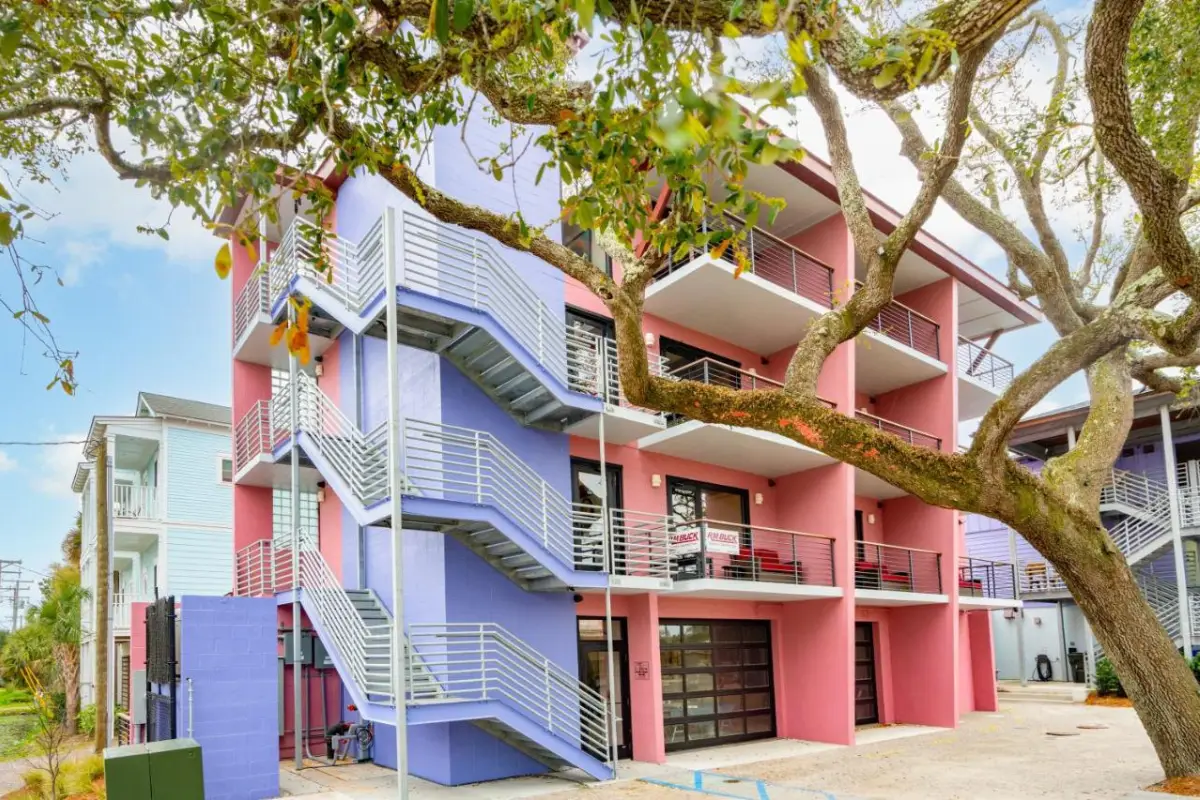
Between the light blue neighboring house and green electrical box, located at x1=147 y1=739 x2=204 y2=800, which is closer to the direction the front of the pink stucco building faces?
the green electrical box

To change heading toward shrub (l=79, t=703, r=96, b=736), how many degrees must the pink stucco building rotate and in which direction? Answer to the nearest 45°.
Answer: approximately 180°

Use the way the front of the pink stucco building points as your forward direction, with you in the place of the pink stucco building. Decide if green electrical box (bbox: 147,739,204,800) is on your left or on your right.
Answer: on your right

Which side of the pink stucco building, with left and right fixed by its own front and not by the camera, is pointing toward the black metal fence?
right

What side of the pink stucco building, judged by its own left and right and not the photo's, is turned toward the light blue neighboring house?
back

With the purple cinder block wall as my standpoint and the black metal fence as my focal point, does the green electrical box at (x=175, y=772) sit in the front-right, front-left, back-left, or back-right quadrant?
back-left

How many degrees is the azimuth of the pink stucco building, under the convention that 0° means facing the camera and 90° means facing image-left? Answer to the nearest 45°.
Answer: approximately 315°

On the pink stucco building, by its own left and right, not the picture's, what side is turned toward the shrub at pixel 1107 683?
left

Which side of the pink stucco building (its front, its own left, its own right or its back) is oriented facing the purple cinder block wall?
right
